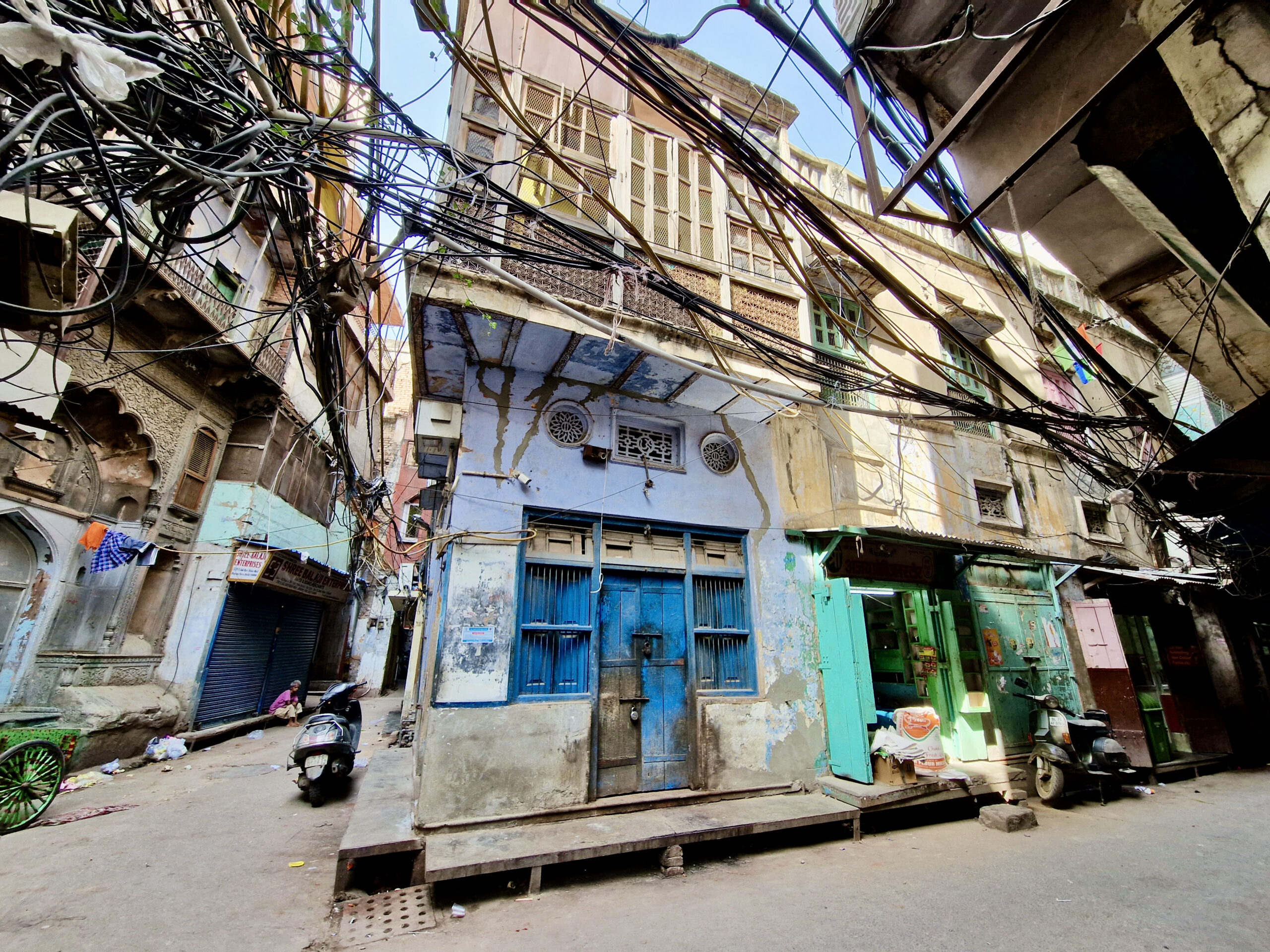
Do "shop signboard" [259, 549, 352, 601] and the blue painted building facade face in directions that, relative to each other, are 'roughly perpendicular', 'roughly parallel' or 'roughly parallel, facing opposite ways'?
roughly perpendicular

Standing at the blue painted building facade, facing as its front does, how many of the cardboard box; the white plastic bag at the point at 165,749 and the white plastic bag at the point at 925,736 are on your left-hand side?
2

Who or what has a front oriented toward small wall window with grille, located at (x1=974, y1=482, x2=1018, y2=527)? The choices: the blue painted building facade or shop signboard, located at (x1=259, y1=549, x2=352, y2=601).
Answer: the shop signboard

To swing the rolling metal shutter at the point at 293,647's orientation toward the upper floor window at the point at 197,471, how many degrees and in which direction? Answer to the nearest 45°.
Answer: approximately 90° to its right

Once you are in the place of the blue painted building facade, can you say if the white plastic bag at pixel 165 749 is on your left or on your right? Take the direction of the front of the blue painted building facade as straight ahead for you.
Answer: on your right

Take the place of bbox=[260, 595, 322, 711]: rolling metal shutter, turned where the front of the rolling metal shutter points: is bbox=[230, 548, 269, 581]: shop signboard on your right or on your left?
on your right

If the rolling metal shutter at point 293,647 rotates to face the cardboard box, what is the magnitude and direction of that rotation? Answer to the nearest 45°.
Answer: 0° — it already faces it

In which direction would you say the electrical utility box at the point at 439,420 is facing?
to the viewer's left

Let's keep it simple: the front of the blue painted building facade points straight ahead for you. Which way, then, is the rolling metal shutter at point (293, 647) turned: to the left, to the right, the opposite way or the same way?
to the left

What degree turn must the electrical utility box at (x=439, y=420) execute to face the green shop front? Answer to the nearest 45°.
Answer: approximately 180°

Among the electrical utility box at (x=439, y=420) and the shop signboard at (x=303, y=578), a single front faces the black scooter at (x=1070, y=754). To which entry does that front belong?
the shop signboard
